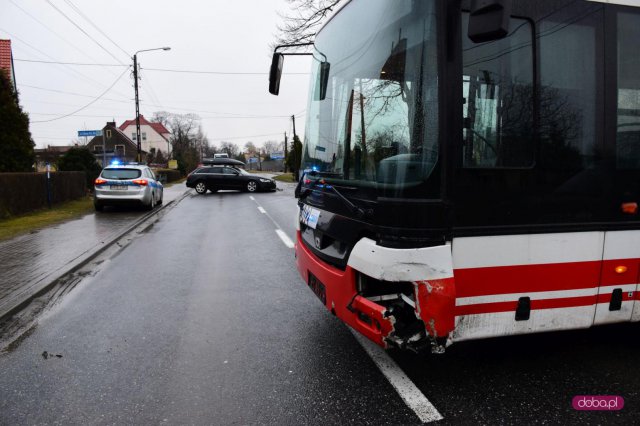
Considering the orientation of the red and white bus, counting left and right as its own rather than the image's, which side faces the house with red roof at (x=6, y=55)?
right

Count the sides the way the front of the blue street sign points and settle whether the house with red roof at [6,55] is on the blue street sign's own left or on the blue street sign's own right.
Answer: on the blue street sign's own right

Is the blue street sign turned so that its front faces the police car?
yes

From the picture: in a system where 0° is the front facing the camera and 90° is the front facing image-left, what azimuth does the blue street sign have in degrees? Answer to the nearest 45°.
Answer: approximately 0°

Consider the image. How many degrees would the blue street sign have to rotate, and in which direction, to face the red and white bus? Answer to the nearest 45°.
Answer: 0° — it already faces it
